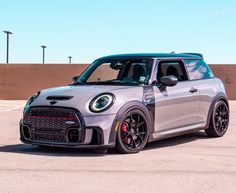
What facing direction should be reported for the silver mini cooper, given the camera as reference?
facing the viewer and to the left of the viewer
